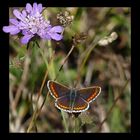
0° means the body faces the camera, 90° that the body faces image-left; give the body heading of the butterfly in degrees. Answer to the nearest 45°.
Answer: approximately 180°
